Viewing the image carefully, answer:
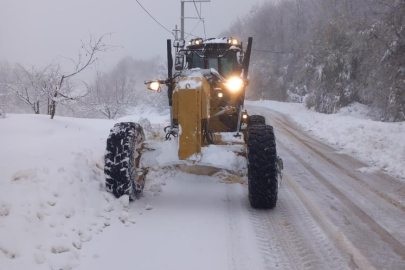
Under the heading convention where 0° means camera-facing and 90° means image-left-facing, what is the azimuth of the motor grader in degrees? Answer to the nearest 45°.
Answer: approximately 0°
